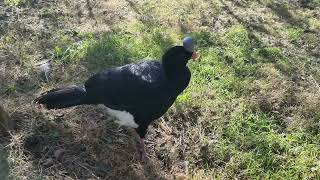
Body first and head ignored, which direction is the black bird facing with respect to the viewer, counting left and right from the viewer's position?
facing to the right of the viewer
